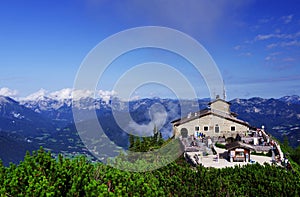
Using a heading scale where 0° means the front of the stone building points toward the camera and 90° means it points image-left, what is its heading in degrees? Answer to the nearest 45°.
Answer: approximately 0°
